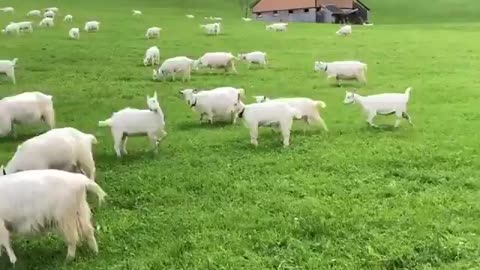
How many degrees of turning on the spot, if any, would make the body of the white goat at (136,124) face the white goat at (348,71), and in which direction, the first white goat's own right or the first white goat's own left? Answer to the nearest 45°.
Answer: approximately 45° to the first white goat's own left

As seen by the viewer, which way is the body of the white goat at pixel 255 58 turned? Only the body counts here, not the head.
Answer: to the viewer's left

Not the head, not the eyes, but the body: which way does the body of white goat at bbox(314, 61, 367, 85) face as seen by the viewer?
to the viewer's left

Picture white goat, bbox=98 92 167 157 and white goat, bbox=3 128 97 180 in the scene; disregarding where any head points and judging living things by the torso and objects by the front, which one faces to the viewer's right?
white goat, bbox=98 92 167 157

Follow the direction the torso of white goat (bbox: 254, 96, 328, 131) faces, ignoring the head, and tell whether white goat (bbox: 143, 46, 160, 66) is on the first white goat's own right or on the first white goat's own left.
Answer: on the first white goat's own right

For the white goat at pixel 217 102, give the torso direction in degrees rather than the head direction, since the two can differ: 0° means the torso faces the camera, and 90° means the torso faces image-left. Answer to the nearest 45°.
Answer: approximately 90°

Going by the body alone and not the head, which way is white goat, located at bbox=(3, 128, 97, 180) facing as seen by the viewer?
to the viewer's left

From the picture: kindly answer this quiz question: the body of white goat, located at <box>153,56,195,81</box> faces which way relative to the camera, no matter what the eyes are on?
to the viewer's left

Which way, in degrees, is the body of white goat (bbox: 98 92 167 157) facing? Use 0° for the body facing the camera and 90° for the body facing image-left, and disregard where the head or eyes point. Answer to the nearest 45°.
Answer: approximately 270°

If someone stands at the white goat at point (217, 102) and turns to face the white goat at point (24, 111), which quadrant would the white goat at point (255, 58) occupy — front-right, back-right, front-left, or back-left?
back-right
